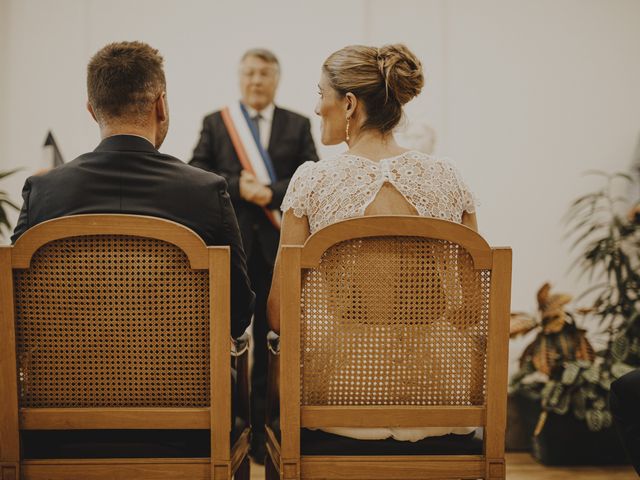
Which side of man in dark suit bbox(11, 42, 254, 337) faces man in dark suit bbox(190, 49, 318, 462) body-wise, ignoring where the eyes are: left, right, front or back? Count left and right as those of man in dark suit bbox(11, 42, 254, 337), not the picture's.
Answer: front

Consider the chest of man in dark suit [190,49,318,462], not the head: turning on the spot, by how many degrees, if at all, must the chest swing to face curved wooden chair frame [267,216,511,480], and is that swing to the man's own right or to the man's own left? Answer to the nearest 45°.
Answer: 0° — they already face it

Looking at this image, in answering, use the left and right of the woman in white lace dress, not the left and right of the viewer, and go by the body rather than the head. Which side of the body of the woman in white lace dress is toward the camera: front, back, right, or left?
back

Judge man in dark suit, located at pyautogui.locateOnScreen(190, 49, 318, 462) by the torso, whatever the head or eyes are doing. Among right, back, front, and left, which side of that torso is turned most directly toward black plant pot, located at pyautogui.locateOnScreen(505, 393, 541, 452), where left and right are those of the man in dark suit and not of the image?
left

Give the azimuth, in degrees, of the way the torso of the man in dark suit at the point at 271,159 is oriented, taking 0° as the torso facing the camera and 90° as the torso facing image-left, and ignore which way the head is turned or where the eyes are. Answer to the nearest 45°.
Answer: approximately 0°

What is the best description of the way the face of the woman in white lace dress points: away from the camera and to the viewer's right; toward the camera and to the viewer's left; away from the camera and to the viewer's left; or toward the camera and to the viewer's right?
away from the camera and to the viewer's left

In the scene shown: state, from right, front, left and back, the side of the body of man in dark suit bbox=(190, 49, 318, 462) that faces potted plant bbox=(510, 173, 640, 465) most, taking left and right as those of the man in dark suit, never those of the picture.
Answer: left

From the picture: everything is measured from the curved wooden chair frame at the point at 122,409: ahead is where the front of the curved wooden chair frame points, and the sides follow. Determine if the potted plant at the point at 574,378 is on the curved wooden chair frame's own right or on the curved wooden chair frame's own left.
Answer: on the curved wooden chair frame's own right

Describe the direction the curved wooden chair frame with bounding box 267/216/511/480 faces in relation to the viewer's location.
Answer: facing away from the viewer

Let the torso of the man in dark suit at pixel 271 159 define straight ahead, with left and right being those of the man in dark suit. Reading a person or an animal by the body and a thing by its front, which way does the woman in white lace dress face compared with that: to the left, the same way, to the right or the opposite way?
the opposite way

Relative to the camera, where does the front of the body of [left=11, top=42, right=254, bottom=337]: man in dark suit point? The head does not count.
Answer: away from the camera

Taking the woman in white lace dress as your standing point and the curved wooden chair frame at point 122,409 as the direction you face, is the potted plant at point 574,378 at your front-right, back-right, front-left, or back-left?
back-right

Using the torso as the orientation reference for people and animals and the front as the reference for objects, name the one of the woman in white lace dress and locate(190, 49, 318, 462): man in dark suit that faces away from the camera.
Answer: the woman in white lace dress

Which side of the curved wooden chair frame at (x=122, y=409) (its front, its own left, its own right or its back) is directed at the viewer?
back
